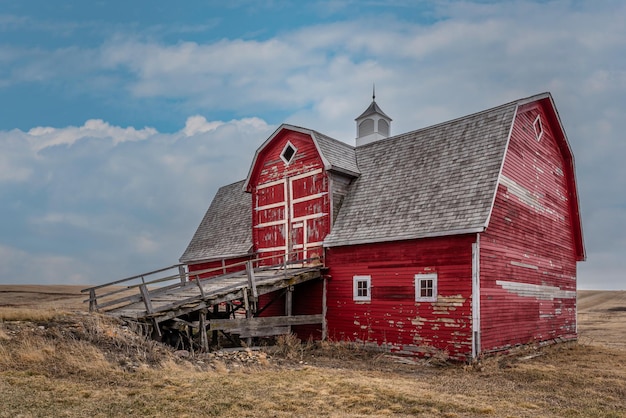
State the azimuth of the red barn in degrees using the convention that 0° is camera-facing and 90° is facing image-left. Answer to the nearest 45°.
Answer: approximately 45°
